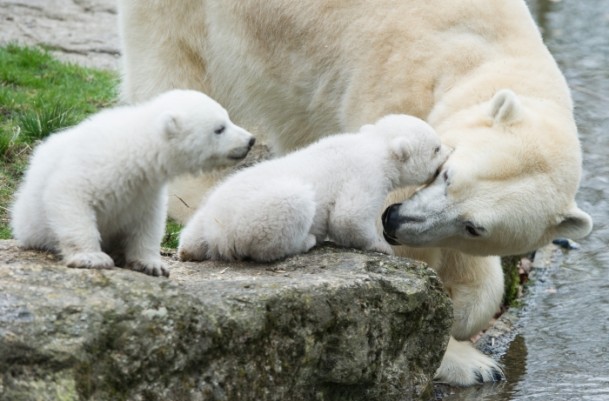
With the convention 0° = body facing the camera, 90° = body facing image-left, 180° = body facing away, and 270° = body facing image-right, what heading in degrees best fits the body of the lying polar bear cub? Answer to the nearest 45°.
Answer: approximately 270°

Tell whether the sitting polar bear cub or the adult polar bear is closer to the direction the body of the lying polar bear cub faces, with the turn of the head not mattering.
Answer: the adult polar bear

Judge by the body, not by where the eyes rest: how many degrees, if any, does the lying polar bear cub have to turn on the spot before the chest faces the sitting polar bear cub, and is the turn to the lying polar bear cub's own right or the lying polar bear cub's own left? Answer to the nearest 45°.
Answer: approximately 135° to the lying polar bear cub's own right
